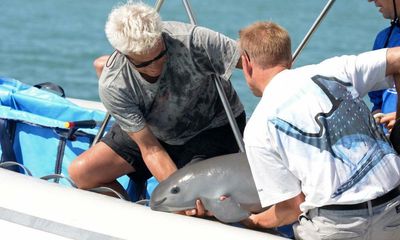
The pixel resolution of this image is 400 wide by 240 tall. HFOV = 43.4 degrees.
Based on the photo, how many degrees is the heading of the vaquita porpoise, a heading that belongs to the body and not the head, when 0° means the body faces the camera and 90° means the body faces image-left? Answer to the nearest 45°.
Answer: approximately 90°

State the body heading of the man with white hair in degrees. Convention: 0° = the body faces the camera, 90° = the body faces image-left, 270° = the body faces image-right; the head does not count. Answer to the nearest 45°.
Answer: approximately 0°
